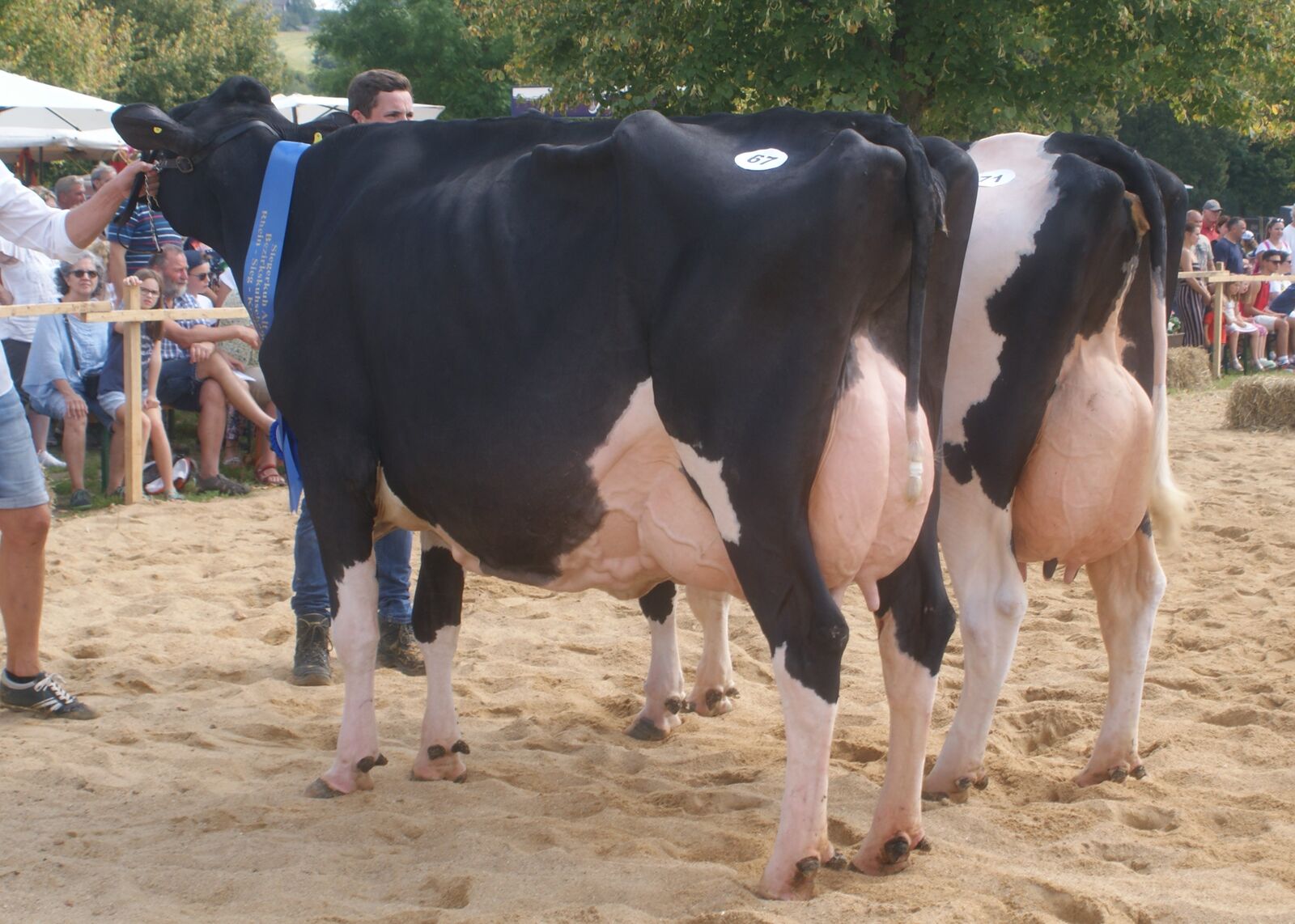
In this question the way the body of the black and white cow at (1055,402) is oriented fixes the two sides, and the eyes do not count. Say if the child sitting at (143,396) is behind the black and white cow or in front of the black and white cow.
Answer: in front

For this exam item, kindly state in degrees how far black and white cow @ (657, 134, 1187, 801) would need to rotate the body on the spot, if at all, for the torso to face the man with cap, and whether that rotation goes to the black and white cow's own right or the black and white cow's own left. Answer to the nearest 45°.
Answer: approximately 45° to the black and white cow's own right

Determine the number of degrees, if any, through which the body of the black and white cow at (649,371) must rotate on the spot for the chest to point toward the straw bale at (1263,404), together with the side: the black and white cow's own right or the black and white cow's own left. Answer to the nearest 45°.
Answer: approximately 90° to the black and white cow's own right

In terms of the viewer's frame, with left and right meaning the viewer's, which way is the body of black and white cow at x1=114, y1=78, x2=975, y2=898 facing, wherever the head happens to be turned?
facing away from the viewer and to the left of the viewer

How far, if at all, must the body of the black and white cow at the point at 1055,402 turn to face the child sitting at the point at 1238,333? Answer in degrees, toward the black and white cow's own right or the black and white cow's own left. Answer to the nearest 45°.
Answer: approximately 45° to the black and white cow's own right

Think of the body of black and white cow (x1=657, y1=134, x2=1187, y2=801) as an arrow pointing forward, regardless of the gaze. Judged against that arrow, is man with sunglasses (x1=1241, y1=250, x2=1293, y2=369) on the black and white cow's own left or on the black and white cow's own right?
on the black and white cow's own right

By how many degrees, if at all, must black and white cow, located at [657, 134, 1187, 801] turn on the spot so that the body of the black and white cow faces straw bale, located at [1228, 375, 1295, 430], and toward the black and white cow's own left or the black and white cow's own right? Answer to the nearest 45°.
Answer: approximately 45° to the black and white cow's own right

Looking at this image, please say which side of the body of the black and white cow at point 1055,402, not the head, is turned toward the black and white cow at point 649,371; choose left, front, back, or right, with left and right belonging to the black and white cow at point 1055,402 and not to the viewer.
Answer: left

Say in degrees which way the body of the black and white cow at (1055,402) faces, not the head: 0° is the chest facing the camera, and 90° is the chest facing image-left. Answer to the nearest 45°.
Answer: approximately 135°

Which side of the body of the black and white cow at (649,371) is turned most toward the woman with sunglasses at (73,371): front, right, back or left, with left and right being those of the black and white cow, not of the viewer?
front

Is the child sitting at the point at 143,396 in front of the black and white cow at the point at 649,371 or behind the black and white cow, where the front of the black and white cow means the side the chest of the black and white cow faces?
in front

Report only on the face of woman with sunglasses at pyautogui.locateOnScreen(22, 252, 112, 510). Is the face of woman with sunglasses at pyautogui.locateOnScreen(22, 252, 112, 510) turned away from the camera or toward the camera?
toward the camera

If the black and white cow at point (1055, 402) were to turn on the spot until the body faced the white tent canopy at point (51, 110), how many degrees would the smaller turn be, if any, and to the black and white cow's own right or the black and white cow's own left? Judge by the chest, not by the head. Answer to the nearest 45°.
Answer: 0° — it already faces it

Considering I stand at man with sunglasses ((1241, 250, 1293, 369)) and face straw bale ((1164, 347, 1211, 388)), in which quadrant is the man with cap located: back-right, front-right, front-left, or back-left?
back-right

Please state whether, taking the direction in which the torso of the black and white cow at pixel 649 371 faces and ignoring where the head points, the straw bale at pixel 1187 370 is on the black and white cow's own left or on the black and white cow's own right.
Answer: on the black and white cow's own right

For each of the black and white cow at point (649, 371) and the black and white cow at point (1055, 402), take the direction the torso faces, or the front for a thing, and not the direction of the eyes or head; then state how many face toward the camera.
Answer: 0
